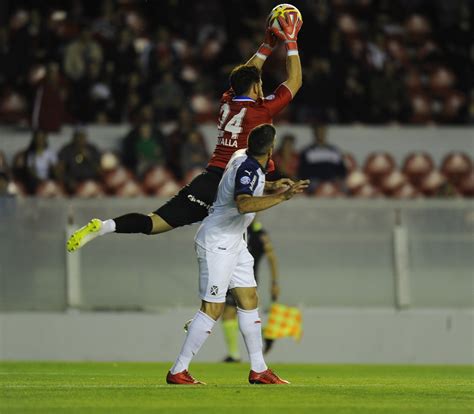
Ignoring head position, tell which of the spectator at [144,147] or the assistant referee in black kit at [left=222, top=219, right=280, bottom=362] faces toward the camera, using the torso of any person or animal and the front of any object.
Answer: the spectator

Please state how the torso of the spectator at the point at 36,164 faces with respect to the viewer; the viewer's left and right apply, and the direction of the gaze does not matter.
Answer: facing the viewer

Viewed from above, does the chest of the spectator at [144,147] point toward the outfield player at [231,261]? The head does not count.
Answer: yes

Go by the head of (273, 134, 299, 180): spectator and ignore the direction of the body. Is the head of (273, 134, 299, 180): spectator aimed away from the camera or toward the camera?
toward the camera

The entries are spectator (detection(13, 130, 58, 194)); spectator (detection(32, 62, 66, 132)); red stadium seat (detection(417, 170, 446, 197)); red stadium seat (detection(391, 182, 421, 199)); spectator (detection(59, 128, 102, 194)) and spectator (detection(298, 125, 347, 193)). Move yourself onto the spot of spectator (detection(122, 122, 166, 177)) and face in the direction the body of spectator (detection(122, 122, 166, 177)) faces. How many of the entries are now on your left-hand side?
3

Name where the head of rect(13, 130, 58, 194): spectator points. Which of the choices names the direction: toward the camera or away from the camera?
toward the camera

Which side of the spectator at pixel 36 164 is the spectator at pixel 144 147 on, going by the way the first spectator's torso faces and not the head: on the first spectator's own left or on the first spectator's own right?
on the first spectator's own left

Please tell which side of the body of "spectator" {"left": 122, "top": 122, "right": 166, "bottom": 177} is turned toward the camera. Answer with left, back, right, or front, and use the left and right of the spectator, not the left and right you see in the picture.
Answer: front
